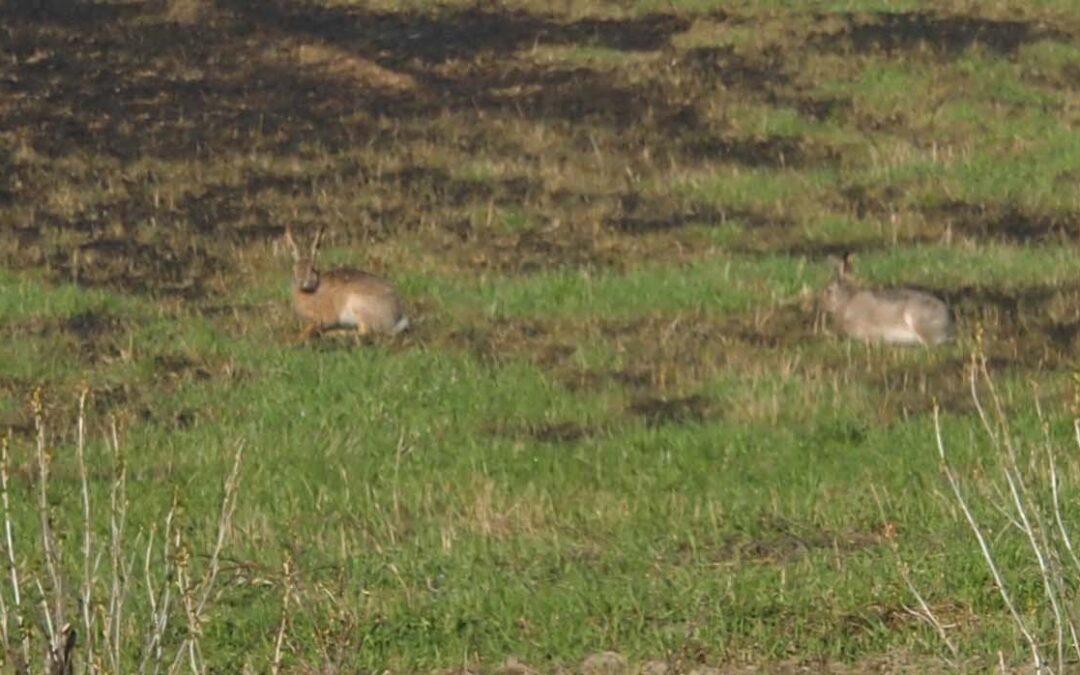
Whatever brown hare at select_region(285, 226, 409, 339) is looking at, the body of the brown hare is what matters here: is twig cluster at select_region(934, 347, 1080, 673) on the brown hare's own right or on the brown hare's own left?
on the brown hare's own left

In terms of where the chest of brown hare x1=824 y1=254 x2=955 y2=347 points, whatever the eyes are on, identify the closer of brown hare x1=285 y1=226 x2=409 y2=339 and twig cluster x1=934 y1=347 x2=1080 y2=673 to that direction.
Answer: the brown hare

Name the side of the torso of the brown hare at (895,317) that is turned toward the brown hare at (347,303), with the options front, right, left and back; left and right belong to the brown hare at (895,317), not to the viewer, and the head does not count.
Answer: front

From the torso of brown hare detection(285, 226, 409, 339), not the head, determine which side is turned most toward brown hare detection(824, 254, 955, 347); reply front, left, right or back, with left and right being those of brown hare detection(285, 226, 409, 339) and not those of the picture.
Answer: back

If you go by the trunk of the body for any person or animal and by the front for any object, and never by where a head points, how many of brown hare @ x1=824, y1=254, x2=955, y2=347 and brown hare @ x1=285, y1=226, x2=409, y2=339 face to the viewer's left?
2

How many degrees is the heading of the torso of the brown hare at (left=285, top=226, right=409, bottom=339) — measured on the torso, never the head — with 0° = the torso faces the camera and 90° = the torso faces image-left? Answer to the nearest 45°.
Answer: approximately 90°

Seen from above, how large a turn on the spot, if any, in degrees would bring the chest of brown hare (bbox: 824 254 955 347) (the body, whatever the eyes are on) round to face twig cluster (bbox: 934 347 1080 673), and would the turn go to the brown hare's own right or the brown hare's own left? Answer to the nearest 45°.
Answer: approximately 90° to the brown hare's own left

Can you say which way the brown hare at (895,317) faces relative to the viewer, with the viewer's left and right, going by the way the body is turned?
facing to the left of the viewer
